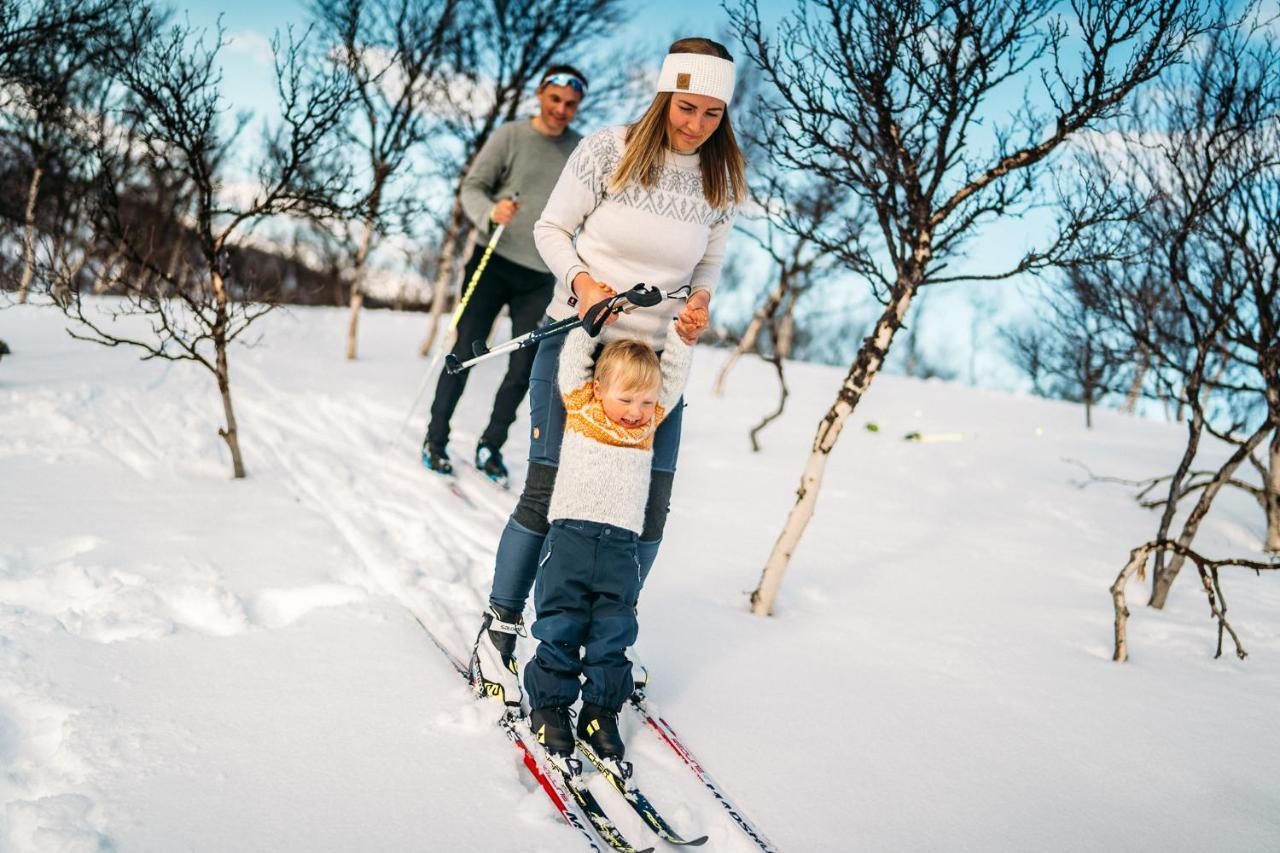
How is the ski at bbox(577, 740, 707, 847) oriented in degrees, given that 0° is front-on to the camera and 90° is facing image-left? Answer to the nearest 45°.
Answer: approximately 315°

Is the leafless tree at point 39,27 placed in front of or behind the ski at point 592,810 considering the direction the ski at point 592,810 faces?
behind

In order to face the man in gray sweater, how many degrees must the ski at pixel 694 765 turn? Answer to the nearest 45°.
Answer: approximately 180°

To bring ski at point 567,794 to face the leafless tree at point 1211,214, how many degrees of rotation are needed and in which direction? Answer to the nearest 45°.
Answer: approximately 90° to its left

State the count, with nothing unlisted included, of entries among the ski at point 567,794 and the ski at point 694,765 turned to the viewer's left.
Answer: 0

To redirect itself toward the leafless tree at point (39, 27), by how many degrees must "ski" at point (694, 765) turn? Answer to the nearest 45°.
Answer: approximately 180°

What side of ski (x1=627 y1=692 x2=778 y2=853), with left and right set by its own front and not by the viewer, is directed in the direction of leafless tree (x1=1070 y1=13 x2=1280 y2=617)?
left

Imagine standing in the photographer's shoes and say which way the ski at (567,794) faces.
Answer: facing the viewer and to the right of the viewer

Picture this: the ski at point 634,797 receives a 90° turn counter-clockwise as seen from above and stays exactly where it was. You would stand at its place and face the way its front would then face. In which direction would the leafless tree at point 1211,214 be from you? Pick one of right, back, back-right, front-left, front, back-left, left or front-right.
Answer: front
